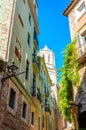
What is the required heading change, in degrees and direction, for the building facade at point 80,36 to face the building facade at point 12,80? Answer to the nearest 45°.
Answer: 0° — it already faces it

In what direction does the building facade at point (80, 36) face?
to the viewer's left
